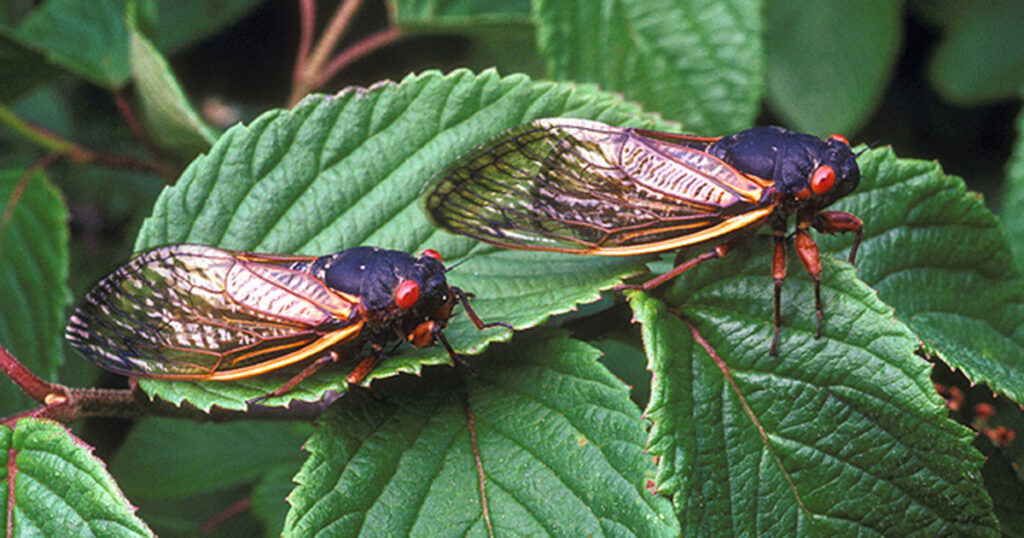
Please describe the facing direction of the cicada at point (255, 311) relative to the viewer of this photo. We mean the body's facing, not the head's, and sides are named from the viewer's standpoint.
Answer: facing to the right of the viewer

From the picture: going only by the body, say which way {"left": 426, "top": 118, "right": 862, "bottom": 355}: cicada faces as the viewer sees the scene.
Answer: to the viewer's right

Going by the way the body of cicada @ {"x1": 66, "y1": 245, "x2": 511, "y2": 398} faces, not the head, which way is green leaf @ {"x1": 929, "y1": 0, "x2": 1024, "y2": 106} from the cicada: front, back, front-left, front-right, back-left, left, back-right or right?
front

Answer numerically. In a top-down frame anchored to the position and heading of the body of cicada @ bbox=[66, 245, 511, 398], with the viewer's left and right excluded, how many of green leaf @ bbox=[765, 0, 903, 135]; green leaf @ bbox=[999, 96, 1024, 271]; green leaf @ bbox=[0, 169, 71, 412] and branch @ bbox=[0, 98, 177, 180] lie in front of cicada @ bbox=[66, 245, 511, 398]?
2

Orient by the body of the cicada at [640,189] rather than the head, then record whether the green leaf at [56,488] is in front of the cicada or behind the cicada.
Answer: behind

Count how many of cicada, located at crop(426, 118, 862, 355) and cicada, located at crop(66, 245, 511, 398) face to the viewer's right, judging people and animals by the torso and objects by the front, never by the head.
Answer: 2

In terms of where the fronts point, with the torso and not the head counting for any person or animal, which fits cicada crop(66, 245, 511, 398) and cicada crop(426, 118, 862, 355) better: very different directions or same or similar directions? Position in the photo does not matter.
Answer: same or similar directions

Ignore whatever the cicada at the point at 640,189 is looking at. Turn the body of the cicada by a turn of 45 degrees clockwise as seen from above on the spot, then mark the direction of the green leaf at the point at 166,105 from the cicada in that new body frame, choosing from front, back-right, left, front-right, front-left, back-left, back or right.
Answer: back-right

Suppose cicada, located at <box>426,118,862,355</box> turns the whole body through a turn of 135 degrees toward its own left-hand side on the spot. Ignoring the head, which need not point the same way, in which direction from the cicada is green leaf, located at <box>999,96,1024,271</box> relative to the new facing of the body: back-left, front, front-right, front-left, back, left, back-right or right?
right

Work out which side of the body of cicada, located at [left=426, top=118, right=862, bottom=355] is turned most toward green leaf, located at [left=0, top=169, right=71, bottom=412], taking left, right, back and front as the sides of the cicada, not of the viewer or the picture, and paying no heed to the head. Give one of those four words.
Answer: back

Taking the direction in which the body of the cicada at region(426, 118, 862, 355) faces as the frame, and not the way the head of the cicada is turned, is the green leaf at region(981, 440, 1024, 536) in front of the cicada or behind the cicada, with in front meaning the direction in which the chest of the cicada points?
in front

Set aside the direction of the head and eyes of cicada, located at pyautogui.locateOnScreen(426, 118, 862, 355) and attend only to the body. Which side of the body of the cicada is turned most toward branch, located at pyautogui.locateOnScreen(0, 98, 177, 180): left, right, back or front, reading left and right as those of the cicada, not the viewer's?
back

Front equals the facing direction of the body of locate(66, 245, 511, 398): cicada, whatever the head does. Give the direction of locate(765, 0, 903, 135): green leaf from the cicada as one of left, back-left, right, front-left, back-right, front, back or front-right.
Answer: front

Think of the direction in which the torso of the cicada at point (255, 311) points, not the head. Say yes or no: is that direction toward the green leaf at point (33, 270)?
no

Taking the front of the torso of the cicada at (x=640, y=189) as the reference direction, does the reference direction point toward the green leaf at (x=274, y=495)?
no
